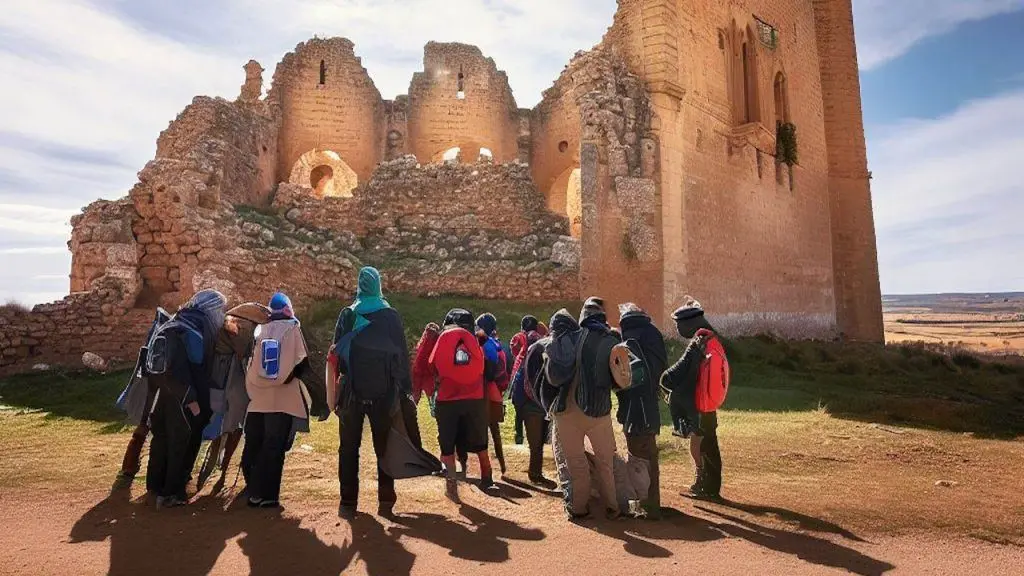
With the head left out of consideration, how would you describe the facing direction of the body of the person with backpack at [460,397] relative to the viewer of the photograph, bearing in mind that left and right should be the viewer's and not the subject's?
facing away from the viewer

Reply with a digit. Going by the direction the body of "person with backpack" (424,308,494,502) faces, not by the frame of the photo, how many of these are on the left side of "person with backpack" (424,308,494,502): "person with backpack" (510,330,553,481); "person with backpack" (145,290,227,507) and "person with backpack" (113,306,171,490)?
2

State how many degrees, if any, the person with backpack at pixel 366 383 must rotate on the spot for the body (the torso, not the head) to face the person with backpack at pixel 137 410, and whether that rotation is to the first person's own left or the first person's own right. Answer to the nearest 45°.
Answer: approximately 45° to the first person's own left

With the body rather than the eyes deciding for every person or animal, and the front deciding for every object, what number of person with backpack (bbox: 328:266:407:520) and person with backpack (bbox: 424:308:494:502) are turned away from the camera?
2

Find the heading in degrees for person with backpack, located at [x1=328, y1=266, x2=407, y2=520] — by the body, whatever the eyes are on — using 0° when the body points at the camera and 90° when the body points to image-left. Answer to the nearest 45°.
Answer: approximately 180°

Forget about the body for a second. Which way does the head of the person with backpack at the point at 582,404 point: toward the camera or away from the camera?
away from the camera

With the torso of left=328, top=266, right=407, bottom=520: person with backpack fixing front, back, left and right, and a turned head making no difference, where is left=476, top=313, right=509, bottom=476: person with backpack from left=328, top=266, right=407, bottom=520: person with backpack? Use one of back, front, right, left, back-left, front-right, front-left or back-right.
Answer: front-right

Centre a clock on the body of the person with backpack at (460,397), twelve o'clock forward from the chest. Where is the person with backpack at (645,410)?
the person with backpack at (645,410) is roughly at 4 o'clock from the person with backpack at (460,397).

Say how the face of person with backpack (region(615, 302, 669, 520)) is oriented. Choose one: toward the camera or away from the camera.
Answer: away from the camera

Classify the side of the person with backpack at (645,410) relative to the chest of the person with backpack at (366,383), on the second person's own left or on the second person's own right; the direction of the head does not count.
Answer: on the second person's own right

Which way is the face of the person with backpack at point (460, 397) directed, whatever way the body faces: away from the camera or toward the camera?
away from the camera

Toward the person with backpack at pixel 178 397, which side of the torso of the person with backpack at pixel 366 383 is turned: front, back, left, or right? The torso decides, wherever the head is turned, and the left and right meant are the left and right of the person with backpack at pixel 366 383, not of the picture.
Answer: left
